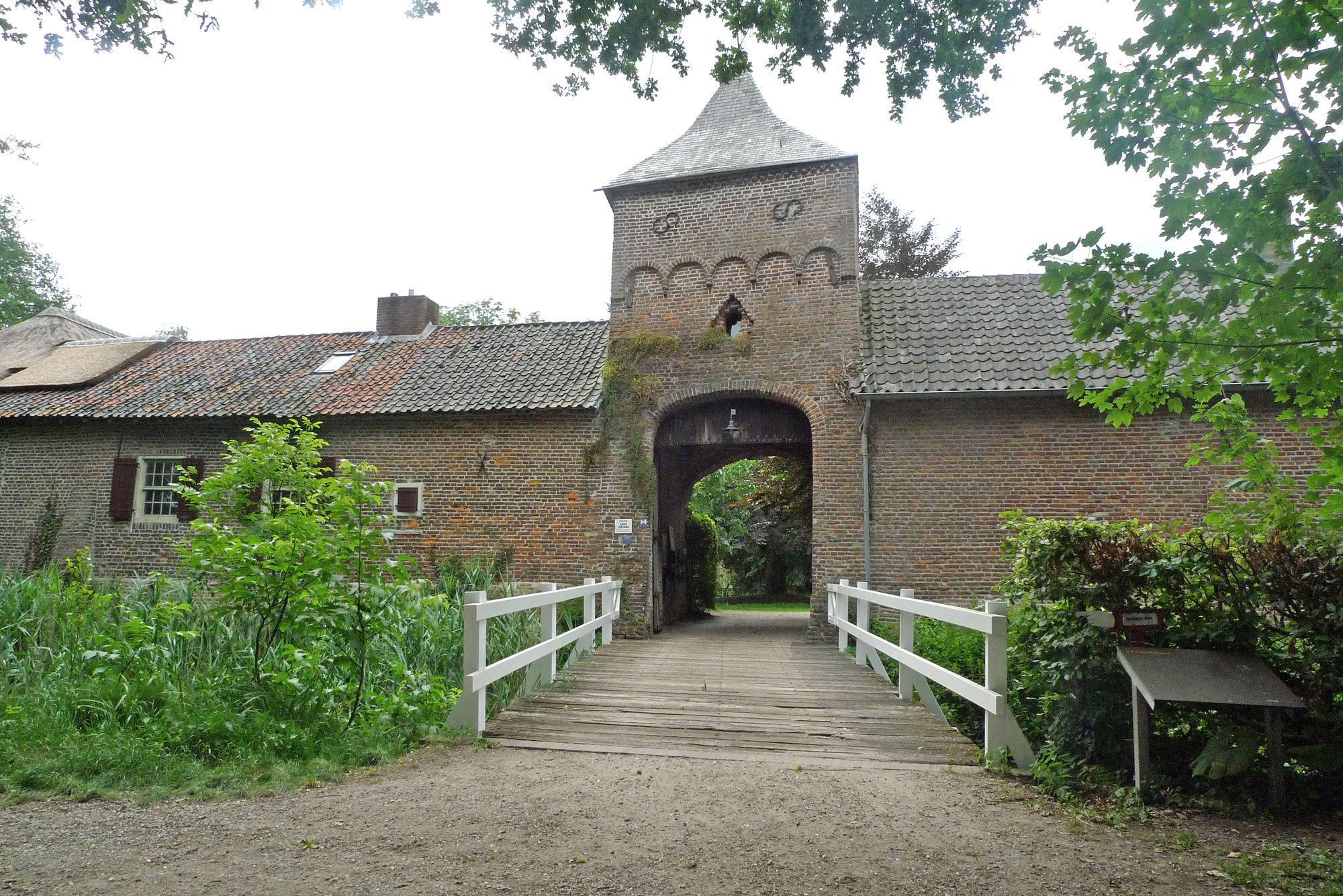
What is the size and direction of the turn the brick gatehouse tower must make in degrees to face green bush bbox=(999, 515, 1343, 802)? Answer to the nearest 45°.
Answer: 0° — it already faces it

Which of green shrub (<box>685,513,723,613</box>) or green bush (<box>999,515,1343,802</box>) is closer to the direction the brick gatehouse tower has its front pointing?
the green bush

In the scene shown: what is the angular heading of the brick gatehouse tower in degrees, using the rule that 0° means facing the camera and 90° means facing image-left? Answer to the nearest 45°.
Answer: approximately 0°

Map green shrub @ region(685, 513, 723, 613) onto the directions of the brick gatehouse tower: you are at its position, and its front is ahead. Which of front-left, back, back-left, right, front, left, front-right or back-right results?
back

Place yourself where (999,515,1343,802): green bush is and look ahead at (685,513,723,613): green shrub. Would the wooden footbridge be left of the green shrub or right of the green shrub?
left

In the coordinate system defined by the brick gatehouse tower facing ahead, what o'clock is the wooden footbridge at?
The wooden footbridge is roughly at 12 o'clock from the brick gatehouse tower.
